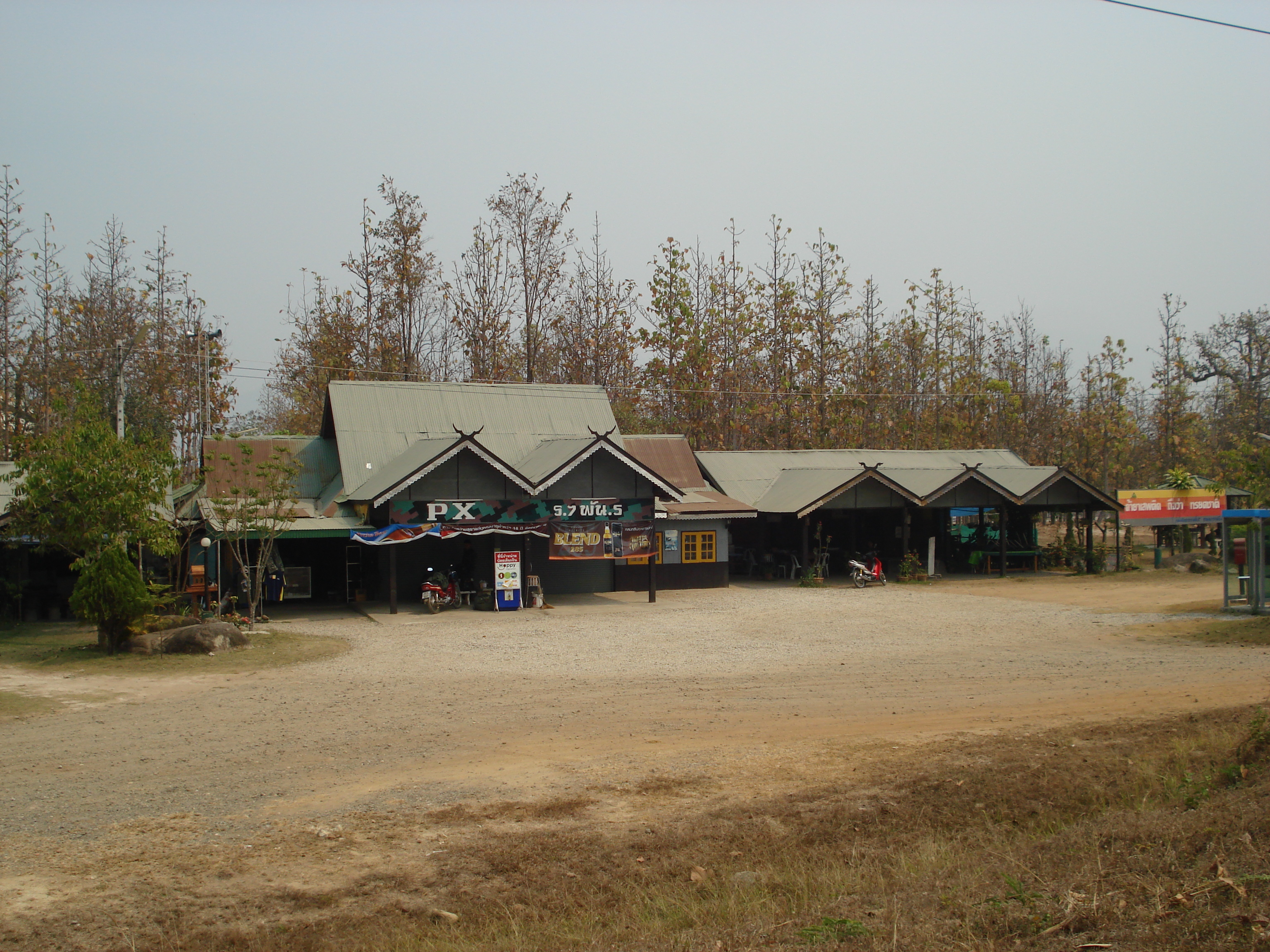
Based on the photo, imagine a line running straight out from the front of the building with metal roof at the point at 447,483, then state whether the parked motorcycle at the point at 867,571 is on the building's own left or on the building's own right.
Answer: on the building's own left

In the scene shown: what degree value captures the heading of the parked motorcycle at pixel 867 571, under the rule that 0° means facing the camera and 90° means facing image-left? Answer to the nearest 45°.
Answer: approximately 225°

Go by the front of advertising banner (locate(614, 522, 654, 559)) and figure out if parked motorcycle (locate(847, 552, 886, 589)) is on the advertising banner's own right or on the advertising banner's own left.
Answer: on the advertising banner's own left

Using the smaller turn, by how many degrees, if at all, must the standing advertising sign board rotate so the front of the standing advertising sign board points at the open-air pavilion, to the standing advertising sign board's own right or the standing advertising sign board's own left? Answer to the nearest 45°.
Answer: approximately 135° to the standing advertising sign board's own left

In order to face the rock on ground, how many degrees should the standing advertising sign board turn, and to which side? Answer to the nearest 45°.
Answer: approximately 45° to its right

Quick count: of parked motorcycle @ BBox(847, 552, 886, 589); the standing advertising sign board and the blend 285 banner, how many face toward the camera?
2

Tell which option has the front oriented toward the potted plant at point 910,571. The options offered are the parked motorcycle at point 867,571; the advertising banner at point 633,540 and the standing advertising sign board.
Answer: the parked motorcycle

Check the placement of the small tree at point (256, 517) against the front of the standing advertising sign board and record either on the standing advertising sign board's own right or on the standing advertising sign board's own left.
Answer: on the standing advertising sign board's own right

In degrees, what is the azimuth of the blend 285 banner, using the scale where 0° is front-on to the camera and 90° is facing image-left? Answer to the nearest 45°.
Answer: approximately 0°

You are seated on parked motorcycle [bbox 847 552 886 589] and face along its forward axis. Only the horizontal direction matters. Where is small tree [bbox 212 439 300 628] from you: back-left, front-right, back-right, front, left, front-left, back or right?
back
